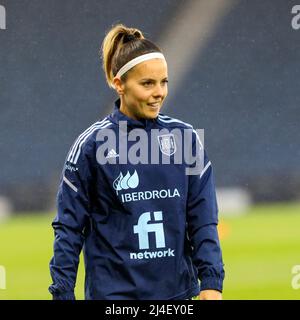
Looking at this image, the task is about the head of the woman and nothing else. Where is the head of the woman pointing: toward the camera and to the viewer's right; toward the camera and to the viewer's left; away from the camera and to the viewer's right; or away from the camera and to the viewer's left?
toward the camera and to the viewer's right

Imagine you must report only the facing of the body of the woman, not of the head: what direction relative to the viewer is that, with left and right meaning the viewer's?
facing the viewer and to the right of the viewer
